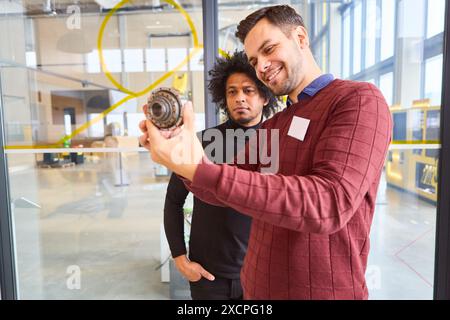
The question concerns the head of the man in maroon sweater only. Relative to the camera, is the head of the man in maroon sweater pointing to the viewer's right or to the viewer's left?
to the viewer's left

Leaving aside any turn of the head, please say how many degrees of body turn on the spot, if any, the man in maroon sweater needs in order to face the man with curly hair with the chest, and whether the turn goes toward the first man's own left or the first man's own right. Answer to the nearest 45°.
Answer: approximately 90° to the first man's own right

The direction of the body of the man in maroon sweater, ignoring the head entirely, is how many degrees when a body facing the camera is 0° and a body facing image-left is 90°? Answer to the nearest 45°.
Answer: approximately 45°
